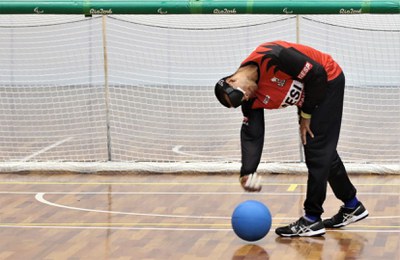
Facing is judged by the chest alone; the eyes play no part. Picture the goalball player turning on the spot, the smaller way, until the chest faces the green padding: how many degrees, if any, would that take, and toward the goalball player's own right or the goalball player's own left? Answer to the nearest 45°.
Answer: approximately 45° to the goalball player's own right

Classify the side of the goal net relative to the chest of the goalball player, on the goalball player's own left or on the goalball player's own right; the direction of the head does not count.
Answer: on the goalball player's own right

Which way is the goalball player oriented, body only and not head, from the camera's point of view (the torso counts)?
to the viewer's left

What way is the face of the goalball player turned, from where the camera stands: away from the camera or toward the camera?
toward the camera
